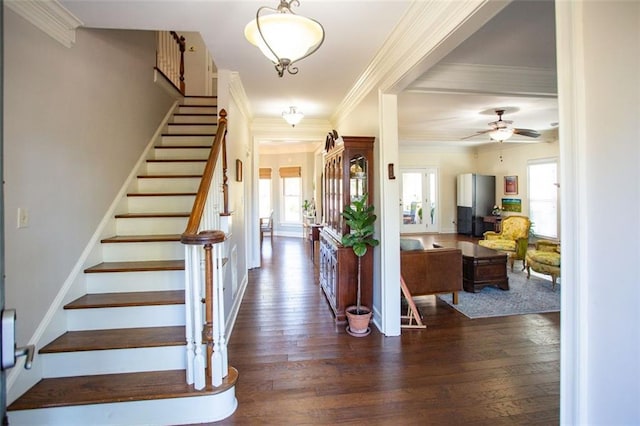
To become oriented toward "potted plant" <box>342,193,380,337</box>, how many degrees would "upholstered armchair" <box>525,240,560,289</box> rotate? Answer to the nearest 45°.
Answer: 0° — it already faces it

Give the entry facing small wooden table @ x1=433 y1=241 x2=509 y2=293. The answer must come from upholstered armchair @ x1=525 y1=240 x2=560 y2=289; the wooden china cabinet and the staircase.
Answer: the upholstered armchair

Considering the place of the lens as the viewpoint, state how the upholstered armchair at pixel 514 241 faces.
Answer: facing the viewer and to the left of the viewer

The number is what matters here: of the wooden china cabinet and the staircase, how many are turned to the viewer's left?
1

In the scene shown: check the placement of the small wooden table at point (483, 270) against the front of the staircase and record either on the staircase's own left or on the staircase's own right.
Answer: on the staircase's own left

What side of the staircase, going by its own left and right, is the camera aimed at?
front

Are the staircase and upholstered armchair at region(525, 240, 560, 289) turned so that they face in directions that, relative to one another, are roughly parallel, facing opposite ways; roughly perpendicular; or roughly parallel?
roughly perpendicular

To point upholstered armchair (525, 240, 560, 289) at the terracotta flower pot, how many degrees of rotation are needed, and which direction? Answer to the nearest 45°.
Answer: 0° — it already faces it

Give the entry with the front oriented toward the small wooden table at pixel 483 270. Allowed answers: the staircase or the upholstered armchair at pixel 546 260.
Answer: the upholstered armchair

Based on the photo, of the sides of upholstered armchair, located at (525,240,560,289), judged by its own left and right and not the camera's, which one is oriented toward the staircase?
front

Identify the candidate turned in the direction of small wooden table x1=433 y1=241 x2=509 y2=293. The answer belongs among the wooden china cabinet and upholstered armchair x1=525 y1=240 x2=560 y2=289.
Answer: the upholstered armchair

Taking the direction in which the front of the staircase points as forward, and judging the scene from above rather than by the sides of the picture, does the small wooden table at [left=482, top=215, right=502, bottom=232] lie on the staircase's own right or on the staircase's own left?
on the staircase's own left
